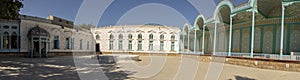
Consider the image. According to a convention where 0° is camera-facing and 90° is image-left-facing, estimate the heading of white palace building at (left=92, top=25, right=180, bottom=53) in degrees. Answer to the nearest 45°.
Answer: approximately 0°

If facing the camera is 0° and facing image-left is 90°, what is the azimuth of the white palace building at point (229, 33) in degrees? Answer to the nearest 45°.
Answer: approximately 0°
